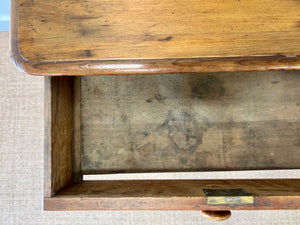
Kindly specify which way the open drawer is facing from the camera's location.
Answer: facing the viewer
